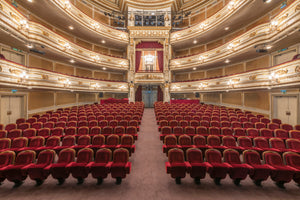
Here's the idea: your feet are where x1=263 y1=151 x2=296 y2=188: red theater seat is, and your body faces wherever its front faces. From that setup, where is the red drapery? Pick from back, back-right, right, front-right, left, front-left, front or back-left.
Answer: back

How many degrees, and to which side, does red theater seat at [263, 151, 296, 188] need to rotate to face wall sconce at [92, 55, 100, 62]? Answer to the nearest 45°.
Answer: approximately 135° to its right

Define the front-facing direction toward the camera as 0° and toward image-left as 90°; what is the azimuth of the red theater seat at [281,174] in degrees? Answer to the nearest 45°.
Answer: approximately 315°

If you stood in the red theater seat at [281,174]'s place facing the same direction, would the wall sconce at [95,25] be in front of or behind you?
behind

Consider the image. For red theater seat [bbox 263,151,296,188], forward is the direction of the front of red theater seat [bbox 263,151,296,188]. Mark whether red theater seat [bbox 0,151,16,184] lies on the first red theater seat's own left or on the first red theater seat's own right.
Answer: on the first red theater seat's own right

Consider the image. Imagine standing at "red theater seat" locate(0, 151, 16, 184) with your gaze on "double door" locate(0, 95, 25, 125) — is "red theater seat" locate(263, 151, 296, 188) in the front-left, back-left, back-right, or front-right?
back-right

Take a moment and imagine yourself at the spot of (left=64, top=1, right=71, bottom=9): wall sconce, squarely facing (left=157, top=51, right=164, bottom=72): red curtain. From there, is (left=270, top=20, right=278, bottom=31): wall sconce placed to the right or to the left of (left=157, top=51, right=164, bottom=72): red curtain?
right

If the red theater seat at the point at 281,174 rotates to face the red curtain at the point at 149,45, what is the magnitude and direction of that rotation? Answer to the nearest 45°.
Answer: approximately 180°
